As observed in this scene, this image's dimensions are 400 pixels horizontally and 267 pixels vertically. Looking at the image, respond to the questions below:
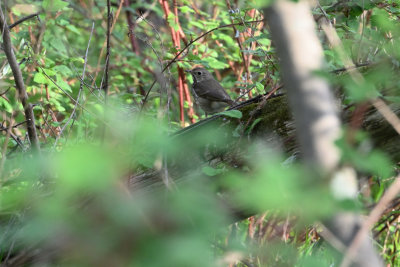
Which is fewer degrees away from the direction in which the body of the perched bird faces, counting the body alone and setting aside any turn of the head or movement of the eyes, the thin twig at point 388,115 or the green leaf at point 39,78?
the green leaf

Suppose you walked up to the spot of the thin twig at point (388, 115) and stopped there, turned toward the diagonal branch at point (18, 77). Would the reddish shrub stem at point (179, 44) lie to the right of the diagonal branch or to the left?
right

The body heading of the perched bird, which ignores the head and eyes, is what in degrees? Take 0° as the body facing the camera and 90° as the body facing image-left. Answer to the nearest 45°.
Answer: approximately 90°

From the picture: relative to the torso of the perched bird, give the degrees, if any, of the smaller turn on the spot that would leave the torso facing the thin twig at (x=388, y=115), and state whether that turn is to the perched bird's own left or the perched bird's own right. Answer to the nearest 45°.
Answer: approximately 90° to the perched bird's own left
